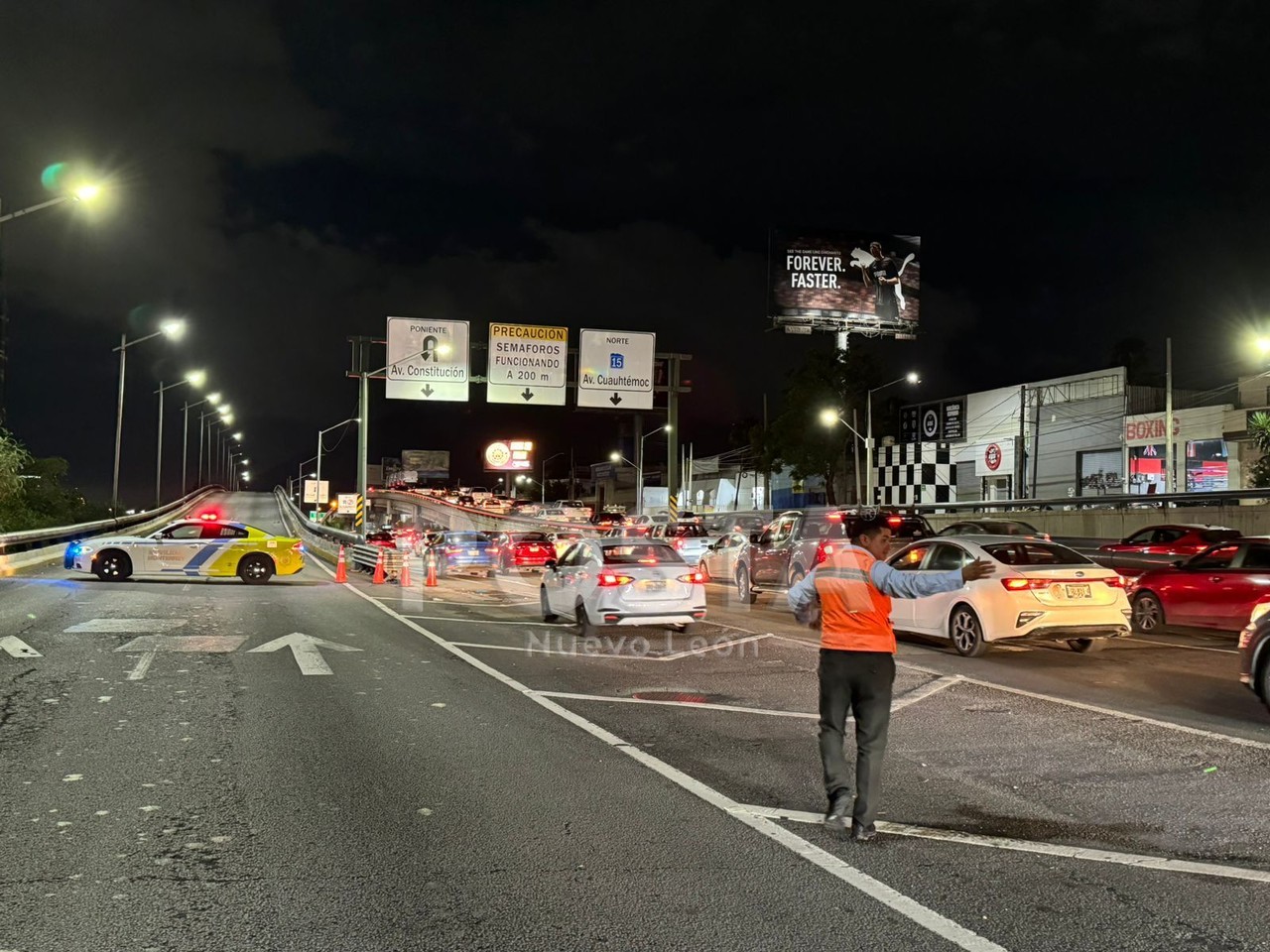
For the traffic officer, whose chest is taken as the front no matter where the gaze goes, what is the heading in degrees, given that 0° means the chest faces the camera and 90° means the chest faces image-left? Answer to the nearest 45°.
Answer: approximately 180°

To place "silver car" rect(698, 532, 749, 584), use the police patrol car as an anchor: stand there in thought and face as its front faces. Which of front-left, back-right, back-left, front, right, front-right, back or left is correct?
back

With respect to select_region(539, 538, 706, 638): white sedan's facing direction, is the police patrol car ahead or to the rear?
ahead

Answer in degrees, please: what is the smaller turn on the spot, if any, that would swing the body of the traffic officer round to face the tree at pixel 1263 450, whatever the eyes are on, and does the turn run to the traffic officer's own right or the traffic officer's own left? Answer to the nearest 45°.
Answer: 0° — they already face it

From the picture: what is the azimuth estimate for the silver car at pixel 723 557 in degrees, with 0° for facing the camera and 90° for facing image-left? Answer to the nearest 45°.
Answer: approximately 135°

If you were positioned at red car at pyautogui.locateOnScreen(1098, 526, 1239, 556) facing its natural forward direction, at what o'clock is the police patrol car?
The police patrol car is roughly at 10 o'clock from the red car.

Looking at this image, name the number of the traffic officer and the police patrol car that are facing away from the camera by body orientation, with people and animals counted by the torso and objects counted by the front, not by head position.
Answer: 1

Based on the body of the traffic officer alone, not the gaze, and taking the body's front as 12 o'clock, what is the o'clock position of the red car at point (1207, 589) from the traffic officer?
The red car is roughly at 1 o'clock from the traffic officer.

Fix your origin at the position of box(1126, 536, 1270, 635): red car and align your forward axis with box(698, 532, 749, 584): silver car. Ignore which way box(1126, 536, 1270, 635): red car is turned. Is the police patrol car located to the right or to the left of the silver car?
left

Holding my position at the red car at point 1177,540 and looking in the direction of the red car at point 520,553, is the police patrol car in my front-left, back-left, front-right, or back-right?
front-left

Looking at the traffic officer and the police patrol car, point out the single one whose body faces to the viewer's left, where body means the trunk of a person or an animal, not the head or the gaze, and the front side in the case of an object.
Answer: the police patrol car

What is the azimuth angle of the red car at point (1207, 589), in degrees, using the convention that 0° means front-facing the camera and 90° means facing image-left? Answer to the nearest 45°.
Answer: approximately 135°

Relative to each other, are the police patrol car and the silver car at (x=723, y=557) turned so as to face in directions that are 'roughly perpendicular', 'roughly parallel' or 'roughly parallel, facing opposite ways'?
roughly perpendicular

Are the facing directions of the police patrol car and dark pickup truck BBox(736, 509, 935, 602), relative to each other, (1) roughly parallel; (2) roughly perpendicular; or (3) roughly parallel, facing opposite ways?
roughly perpendicular
